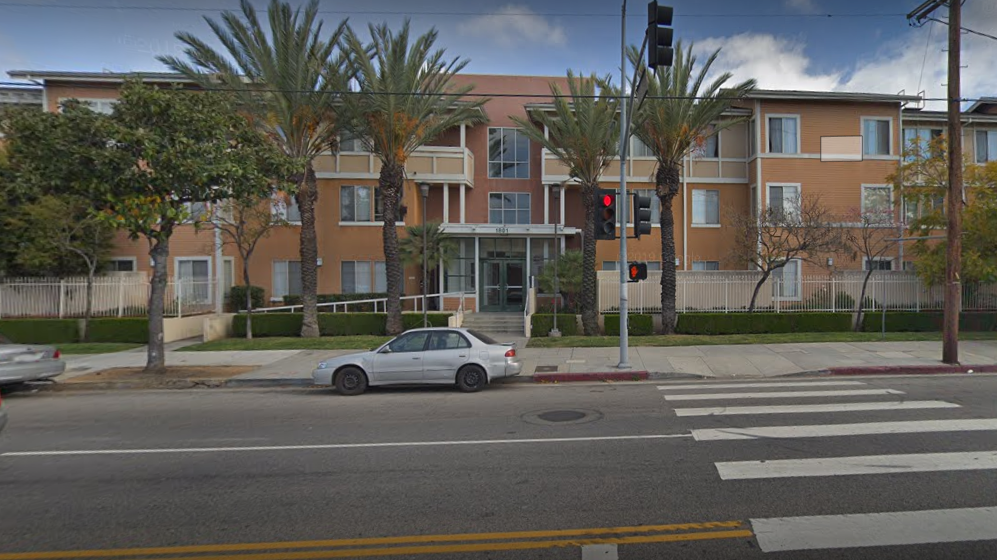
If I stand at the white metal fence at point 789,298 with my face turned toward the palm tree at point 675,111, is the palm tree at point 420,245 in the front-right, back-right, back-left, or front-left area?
front-right

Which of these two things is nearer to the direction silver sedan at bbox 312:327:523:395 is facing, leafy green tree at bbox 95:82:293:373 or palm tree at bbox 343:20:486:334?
the leafy green tree

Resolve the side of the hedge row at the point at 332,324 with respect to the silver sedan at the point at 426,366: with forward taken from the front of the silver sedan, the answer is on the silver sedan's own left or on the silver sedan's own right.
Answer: on the silver sedan's own right

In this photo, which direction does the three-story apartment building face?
toward the camera

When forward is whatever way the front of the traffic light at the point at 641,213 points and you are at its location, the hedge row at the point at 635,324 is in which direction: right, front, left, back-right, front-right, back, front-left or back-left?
left

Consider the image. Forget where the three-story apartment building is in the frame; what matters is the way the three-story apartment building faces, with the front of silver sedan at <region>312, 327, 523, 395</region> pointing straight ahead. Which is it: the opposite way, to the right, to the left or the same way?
to the left

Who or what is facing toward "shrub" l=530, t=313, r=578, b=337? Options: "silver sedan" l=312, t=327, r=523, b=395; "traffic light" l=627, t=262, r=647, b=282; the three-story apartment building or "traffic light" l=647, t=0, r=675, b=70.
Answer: the three-story apartment building

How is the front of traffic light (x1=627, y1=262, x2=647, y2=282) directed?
toward the camera

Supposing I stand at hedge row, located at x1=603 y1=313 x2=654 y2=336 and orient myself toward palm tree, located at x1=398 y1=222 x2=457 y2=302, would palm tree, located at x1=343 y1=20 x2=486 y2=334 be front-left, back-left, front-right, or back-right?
front-left

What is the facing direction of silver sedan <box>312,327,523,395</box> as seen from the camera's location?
facing to the left of the viewer

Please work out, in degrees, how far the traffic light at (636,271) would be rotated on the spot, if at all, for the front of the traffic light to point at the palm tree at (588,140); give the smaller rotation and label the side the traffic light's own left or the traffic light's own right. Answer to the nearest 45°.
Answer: approximately 180°

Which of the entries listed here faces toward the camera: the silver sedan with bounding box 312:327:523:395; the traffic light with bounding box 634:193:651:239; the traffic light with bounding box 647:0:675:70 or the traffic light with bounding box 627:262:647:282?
the traffic light with bounding box 627:262:647:282

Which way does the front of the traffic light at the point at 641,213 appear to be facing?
to the viewer's right

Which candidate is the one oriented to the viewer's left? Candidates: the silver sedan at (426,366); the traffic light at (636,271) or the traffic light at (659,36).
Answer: the silver sedan

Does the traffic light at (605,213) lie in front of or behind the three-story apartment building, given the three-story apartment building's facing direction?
in front
